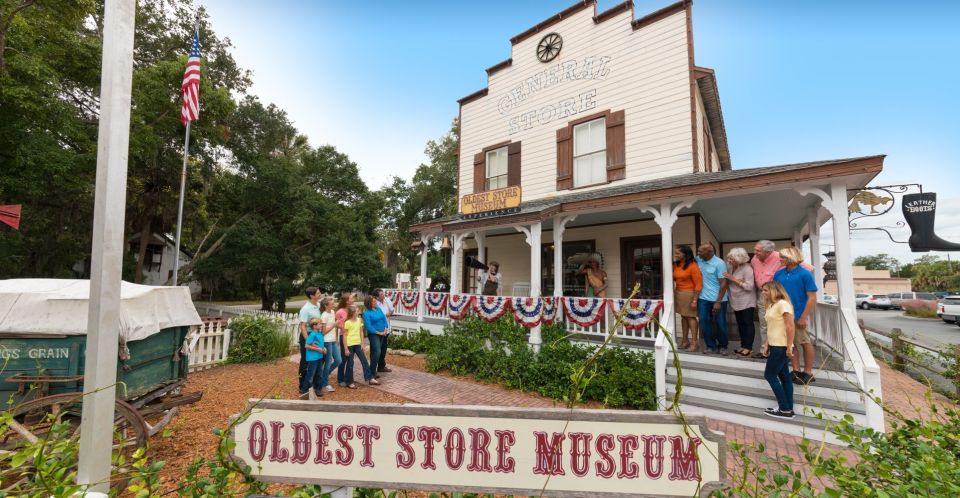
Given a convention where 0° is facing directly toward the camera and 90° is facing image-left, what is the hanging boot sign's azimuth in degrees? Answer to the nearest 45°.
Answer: approximately 0°

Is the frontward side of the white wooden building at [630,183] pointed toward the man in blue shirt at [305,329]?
yes

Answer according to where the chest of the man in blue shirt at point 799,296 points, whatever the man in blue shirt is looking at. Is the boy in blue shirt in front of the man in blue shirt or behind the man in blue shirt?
in front

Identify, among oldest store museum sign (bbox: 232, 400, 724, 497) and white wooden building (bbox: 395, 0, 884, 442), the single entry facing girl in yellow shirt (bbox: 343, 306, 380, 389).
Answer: the white wooden building

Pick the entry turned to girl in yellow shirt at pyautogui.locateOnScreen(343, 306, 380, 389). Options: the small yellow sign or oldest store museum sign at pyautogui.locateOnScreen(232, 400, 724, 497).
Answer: the small yellow sign

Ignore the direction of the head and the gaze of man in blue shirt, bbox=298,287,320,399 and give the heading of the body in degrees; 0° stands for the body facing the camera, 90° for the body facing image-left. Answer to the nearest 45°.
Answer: approximately 270°

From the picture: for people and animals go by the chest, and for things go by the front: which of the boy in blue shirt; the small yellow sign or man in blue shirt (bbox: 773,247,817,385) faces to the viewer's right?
the boy in blue shirt
